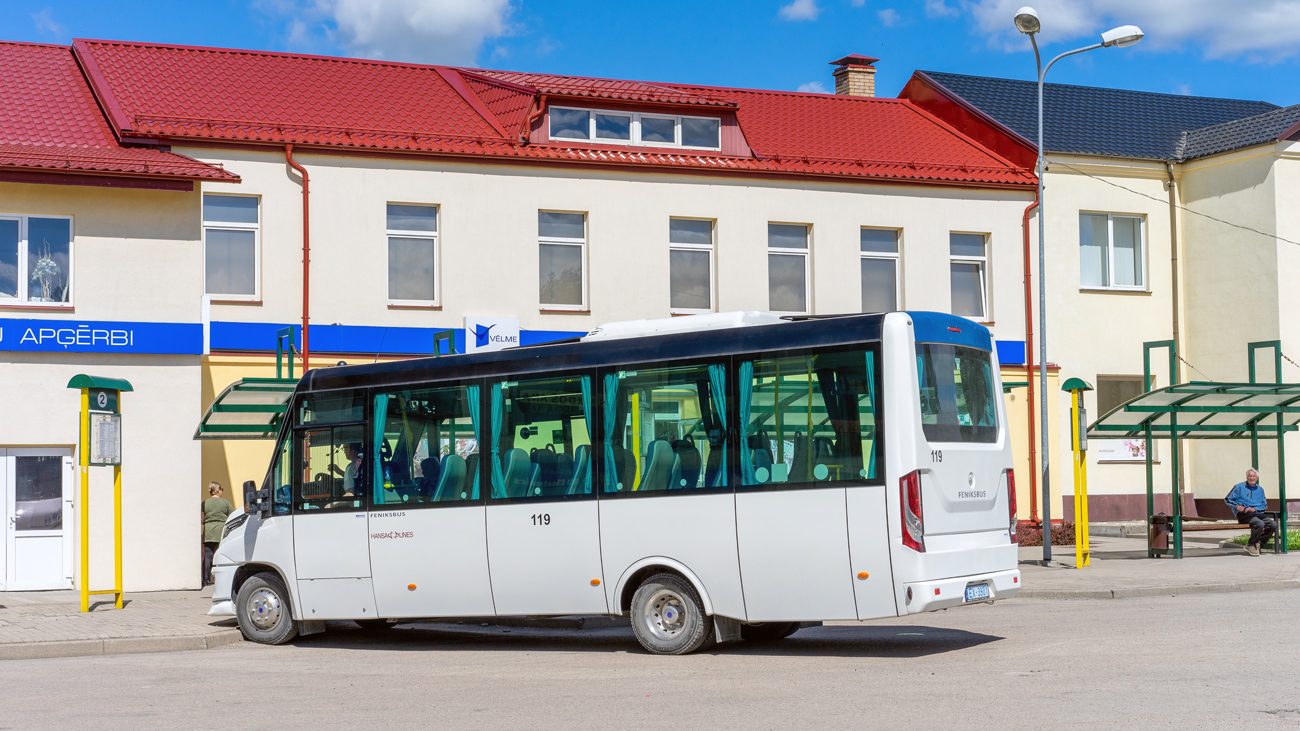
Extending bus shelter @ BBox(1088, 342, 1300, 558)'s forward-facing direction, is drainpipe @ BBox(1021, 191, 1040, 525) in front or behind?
behind

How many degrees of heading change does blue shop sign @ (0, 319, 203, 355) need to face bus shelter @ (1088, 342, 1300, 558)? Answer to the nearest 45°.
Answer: approximately 90° to its left

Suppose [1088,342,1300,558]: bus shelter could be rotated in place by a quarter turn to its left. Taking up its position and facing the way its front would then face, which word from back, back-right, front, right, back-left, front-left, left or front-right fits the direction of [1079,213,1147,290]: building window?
left

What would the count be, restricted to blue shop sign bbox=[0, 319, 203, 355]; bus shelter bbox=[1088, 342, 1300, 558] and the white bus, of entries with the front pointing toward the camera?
2

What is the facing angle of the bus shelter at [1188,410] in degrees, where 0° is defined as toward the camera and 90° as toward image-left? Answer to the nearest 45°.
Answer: approximately 0°

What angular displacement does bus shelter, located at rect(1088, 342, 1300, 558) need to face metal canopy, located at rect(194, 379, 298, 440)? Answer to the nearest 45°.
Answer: approximately 45° to its right

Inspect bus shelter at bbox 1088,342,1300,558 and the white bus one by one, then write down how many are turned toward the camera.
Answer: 1

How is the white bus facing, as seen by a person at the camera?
facing away from the viewer and to the left of the viewer

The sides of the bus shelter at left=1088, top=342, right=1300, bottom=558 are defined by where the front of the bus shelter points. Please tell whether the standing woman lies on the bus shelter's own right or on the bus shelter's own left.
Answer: on the bus shelter's own right
